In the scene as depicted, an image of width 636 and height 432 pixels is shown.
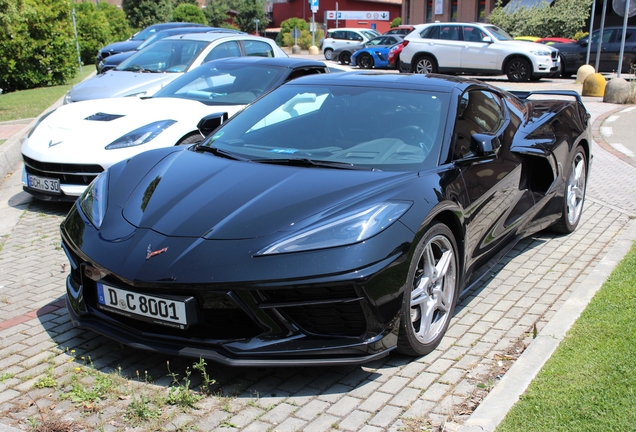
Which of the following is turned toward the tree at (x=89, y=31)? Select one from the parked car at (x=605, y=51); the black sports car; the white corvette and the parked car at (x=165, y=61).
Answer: the parked car at (x=605, y=51)

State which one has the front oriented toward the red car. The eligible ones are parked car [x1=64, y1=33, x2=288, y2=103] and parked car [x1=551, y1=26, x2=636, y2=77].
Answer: parked car [x1=551, y1=26, x2=636, y2=77]

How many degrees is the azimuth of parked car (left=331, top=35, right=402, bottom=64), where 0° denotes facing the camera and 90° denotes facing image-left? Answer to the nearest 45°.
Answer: approximately 45°

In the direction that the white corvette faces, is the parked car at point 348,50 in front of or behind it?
behind

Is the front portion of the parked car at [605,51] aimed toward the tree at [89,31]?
yes

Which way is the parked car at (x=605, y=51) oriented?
to the viewer's left

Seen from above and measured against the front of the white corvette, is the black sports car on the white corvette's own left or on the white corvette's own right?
on the white corvette's own left

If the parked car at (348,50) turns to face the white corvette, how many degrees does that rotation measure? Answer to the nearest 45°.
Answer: approximately 45° to its left
